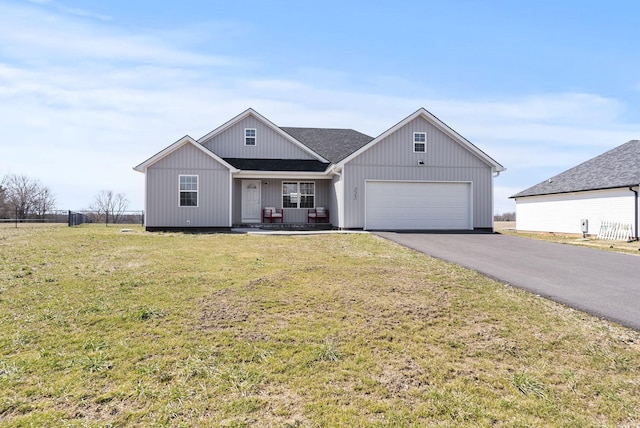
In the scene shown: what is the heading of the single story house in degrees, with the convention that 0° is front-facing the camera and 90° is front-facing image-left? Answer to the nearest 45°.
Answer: approximately 0°

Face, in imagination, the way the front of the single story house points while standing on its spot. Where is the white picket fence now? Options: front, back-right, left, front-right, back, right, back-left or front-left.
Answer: left

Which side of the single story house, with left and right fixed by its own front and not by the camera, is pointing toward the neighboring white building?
left
